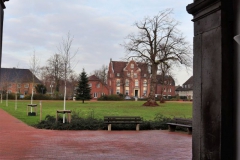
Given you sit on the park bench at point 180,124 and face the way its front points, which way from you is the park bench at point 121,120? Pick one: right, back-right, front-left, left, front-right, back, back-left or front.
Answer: front-right

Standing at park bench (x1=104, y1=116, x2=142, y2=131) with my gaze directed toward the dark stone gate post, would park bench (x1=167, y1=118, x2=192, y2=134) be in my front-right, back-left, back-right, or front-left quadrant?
front-left

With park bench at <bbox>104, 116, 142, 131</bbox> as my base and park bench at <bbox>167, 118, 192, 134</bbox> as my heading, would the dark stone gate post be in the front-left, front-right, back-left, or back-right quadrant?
front-right

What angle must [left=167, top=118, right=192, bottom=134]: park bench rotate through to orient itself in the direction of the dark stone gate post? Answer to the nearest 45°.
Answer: approximately 45° to its left

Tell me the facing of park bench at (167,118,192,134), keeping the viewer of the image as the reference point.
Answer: facing the viewer and to the left of the viewer
